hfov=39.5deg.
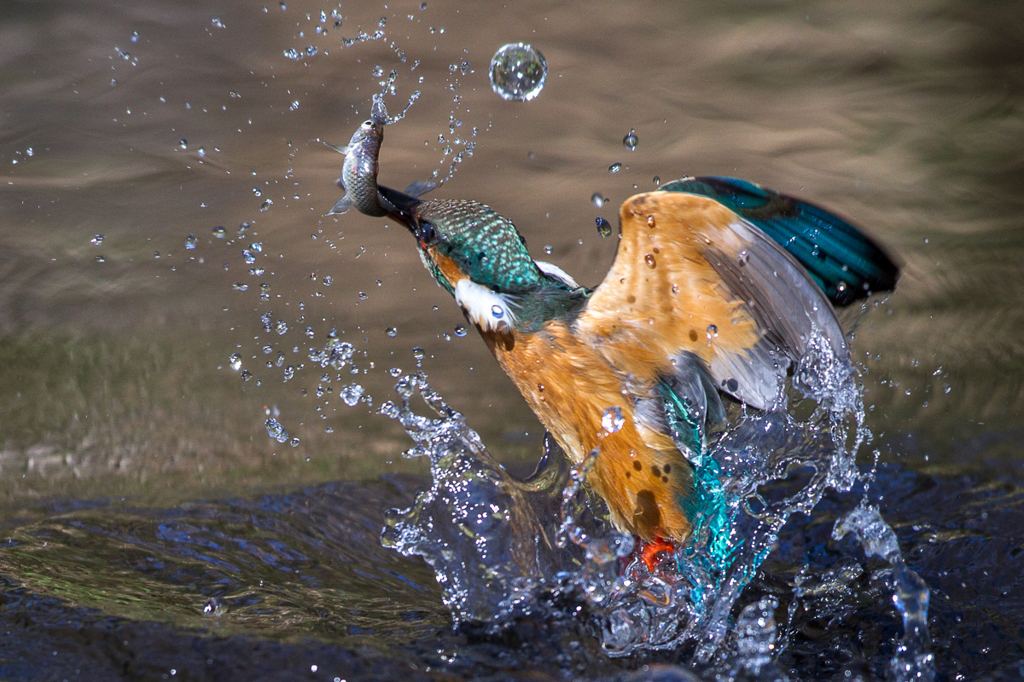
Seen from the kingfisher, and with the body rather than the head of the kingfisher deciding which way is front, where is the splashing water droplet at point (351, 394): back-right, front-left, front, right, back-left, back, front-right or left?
front-right

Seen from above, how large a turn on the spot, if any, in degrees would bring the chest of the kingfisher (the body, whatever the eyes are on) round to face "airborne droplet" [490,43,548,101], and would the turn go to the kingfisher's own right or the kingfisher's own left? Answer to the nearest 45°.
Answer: approximately 45° to the kingfisher's own right

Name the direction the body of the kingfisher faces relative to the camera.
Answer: to the viewer's left

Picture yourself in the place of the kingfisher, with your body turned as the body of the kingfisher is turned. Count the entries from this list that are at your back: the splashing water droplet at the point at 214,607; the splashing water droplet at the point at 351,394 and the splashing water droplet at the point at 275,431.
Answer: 0

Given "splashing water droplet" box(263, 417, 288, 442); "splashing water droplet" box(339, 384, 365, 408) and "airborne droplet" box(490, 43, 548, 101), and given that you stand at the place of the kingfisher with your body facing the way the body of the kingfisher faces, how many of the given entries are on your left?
0

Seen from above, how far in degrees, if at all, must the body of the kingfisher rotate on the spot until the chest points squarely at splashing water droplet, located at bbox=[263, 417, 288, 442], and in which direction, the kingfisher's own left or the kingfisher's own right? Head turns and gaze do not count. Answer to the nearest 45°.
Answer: approximately 45° to the kingfisher's own right
